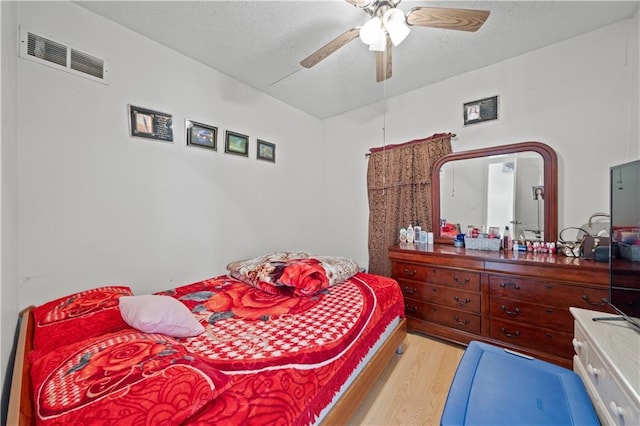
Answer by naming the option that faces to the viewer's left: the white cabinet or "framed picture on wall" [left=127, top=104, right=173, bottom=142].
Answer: the white cabinet

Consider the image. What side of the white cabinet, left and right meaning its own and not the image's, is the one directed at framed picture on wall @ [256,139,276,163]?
front

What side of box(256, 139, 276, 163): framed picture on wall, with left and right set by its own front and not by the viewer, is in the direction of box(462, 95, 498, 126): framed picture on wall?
front

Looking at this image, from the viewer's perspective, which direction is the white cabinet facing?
to the viewer's left

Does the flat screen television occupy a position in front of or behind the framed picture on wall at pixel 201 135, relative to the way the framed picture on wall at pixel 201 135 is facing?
in front

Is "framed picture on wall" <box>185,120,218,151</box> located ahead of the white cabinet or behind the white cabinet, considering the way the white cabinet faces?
ahead
